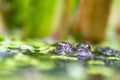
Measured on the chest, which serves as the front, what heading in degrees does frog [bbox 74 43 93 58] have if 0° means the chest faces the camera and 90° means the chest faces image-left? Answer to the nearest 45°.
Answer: approximately 0°
